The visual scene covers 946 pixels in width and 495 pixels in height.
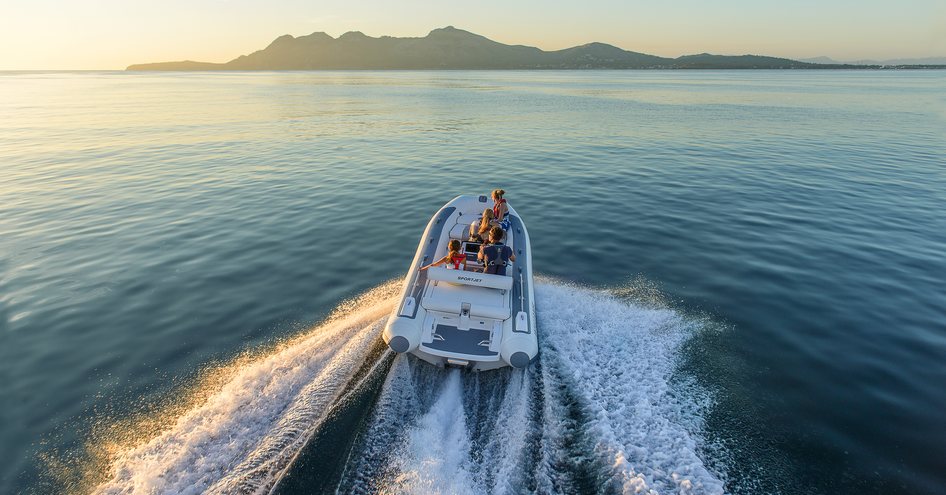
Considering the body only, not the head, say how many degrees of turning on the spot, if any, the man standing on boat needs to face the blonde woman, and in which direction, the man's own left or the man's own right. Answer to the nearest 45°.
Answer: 0° — they already face them

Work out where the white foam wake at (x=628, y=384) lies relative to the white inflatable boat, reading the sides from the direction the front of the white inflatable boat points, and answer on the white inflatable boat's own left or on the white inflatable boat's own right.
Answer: on the white inflatable boat's own right

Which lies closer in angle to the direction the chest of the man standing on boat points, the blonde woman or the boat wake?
the blonde woman

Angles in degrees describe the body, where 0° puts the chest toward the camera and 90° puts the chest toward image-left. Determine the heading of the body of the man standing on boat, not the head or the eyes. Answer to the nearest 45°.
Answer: approximately 180°

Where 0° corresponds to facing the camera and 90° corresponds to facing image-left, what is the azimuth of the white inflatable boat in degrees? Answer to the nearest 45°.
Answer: approximately 180°

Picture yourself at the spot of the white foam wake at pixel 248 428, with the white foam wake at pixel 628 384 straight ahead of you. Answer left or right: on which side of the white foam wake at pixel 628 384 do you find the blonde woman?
left

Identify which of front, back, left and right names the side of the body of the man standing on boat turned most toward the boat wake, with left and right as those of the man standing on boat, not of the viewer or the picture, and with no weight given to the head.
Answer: back

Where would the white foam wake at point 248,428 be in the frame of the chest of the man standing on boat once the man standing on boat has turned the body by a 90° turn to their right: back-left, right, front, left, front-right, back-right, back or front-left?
back-right

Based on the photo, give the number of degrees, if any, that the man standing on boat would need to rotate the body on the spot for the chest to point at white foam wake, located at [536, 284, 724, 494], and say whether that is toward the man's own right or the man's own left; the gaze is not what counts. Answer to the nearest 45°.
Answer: approximately 135° to the man's own right
